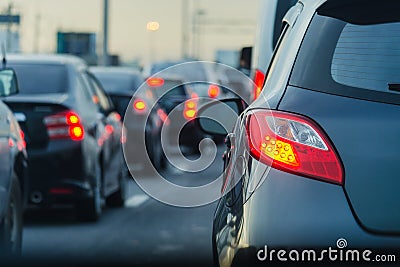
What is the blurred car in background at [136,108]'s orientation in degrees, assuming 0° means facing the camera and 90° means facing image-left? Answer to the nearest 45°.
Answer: approximately 180°

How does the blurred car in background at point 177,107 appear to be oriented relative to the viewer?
away from the camera

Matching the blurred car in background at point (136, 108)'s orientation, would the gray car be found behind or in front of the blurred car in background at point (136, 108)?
behind

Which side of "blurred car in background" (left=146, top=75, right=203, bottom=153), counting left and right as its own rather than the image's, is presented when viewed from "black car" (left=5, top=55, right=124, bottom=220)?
back

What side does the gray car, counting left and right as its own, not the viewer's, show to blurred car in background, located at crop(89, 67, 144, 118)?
front

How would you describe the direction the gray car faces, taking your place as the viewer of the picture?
facing away from the viewer

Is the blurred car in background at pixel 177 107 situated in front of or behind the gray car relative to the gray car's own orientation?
in front

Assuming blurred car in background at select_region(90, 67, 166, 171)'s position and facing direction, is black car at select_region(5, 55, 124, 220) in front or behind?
behind

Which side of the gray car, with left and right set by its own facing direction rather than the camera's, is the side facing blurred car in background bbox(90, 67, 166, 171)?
front
